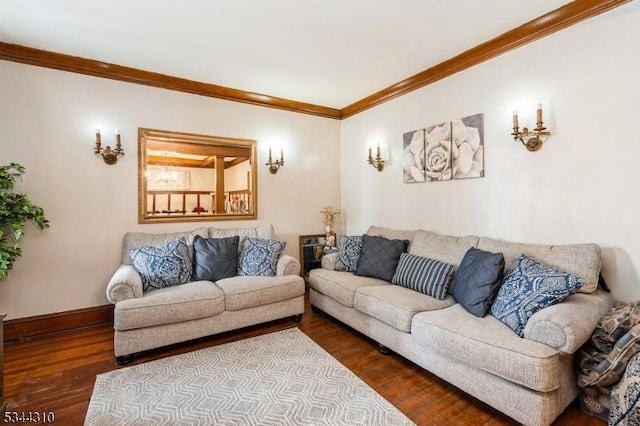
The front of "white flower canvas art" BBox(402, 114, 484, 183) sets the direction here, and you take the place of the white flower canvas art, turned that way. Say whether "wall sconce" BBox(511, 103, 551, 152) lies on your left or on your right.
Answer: on your left

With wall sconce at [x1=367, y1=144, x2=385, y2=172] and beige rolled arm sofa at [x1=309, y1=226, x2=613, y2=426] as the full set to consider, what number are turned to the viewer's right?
0

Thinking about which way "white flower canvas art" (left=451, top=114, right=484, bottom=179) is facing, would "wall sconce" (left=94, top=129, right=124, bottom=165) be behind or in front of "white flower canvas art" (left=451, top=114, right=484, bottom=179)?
in front

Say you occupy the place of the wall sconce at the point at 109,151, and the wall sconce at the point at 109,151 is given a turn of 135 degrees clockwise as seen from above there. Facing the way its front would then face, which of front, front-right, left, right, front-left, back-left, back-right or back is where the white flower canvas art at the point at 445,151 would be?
back

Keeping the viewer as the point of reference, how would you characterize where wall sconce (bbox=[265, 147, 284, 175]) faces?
facing the viewer and to the right of the viewer

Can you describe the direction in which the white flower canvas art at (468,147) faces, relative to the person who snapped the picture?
facing the viewer and to the left of the viewer

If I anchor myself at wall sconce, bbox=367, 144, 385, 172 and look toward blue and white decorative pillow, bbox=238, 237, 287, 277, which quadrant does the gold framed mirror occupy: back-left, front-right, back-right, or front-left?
front-right

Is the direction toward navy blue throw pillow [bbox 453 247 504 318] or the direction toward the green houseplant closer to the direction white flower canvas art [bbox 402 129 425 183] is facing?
the green houseplant

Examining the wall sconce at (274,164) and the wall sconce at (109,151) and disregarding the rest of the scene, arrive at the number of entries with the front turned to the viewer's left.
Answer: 0

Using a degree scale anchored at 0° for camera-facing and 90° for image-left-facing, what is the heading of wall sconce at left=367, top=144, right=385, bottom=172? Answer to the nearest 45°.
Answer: approximately 45°

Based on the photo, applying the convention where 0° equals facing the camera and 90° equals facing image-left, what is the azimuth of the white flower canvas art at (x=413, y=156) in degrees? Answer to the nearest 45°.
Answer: approximately 45°

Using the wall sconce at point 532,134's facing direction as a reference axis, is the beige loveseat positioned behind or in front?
in front

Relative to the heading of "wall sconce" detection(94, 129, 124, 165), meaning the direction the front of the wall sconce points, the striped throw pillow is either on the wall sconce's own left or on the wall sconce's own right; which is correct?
on the wall sconce's own left

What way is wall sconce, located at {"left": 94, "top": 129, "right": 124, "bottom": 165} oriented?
toward the camera

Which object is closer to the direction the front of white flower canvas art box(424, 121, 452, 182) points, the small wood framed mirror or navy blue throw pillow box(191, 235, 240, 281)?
the navy blue throw pillow
